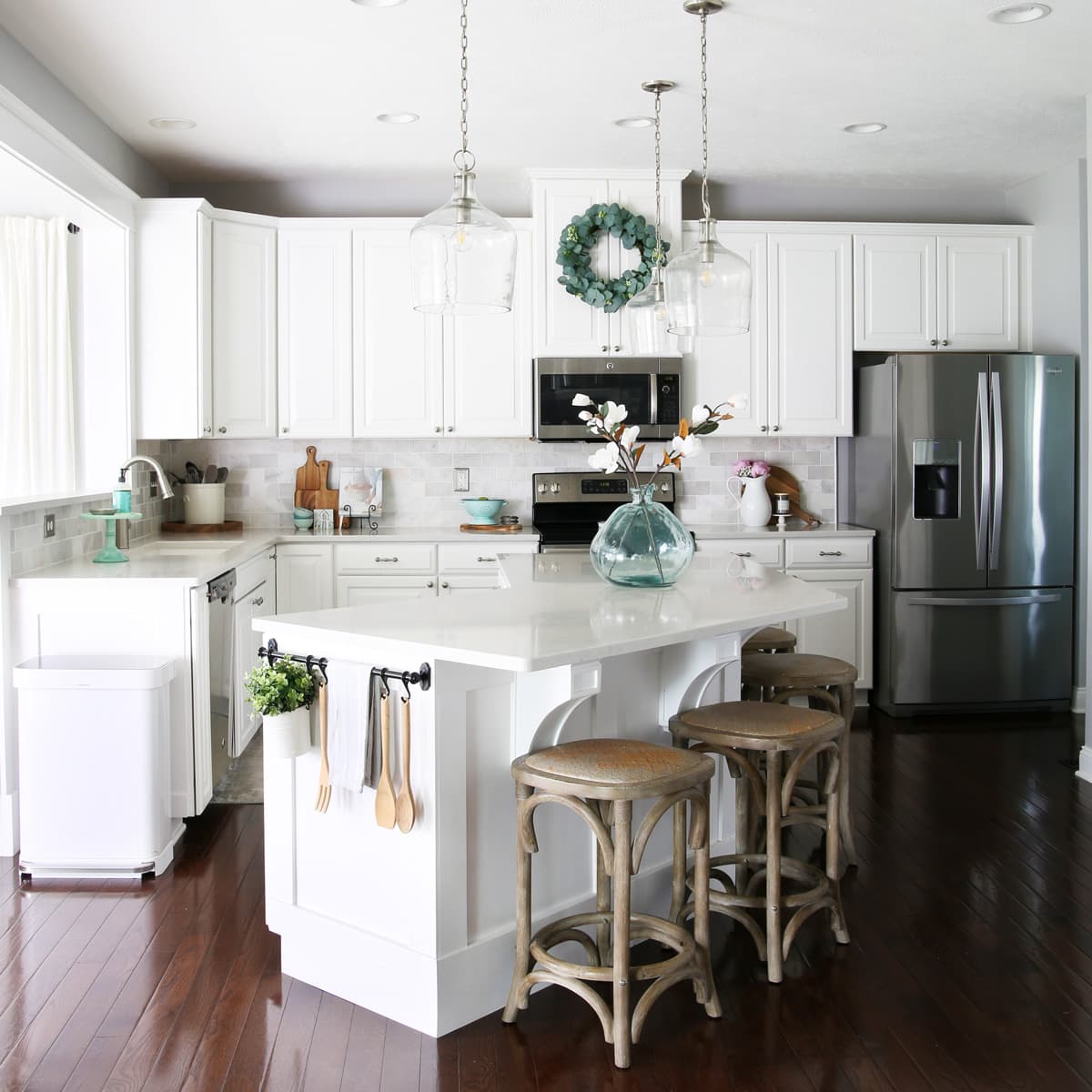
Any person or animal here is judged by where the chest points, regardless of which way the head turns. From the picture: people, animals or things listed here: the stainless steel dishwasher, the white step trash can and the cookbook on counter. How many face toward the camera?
2

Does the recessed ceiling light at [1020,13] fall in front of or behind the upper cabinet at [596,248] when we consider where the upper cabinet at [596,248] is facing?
in front

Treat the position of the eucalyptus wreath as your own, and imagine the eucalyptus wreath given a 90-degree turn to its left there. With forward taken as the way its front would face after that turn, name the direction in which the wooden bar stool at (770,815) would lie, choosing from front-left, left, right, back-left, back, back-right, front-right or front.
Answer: right

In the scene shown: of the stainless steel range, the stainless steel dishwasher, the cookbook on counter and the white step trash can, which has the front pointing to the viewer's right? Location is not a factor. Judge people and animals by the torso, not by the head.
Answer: the stainless steel dishwasher

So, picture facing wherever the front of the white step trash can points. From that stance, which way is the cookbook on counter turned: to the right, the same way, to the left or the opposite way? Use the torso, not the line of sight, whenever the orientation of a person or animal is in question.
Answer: the same way

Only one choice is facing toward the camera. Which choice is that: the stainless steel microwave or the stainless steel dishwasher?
the stainless steel microwave

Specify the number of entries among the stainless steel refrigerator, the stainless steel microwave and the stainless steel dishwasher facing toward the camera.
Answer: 2

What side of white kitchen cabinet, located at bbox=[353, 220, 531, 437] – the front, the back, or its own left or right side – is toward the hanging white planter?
front

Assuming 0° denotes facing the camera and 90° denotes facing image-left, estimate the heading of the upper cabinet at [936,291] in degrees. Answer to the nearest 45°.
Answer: approximately 0°

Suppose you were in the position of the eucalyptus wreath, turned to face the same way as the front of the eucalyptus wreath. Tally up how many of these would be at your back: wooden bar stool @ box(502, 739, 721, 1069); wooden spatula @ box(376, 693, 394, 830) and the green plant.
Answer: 0

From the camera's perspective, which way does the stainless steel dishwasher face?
to the viewer's right

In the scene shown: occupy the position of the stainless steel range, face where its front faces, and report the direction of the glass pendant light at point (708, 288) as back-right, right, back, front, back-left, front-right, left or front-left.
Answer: front

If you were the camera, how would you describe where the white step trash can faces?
facing the viewer

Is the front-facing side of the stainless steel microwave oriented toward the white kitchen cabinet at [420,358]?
no

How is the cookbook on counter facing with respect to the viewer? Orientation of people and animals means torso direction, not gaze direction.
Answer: toward the camera

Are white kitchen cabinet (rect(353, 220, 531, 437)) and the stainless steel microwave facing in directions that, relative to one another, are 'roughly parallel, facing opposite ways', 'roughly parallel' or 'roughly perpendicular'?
roughly parallel

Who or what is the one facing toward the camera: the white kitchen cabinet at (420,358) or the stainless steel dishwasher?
the white kitchen cabinet

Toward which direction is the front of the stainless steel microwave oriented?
toward the camera
